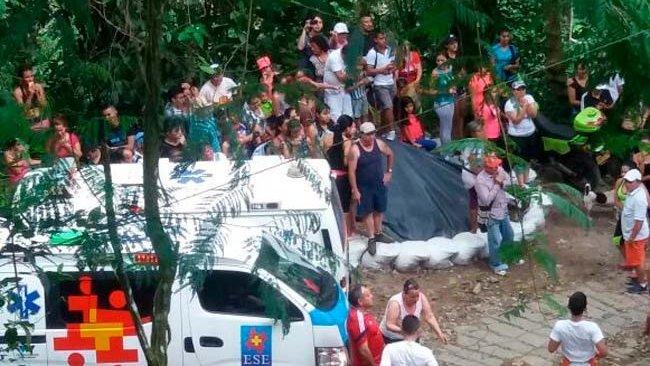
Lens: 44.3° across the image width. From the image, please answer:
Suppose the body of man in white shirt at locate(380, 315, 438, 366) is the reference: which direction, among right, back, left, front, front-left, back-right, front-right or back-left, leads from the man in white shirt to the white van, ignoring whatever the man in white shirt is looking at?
left

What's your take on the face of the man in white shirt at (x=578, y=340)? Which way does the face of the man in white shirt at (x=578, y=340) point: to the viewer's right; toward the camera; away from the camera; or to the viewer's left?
away from the camera

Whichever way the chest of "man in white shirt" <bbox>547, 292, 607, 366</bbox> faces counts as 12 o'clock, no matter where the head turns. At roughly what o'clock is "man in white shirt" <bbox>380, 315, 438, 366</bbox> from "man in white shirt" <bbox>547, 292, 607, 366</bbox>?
"man in white shirt" <bbox>380, 315, 438, 366</bbox> is roughly at 8 o'clock from "man in white shirt" <bbox>547, 292, 607, 366</bbox>.

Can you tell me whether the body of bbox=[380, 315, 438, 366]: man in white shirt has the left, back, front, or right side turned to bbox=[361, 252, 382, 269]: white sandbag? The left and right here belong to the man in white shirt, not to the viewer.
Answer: front

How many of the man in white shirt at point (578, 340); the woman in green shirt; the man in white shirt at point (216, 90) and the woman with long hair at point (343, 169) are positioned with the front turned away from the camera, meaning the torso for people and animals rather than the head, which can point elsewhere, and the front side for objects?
1

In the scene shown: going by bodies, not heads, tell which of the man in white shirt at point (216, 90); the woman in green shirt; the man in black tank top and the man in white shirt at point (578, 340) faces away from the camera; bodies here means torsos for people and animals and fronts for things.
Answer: the man in white shirt at point (578, 340)

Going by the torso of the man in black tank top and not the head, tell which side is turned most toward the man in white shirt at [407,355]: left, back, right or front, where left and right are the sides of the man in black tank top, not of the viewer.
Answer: front

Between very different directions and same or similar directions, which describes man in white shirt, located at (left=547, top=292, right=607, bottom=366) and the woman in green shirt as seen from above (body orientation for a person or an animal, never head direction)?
very different directions

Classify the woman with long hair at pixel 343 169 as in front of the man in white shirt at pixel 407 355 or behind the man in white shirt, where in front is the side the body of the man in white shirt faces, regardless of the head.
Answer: in front

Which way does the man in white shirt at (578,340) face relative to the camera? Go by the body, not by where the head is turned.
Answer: away from the camera

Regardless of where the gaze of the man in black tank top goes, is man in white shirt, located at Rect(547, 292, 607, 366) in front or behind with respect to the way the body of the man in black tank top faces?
in front

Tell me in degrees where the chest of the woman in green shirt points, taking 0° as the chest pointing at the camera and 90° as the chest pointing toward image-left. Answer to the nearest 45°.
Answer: approximately 0°

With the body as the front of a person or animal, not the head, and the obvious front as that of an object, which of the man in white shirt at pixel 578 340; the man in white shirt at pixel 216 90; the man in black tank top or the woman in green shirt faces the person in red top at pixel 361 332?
the man in black tank top

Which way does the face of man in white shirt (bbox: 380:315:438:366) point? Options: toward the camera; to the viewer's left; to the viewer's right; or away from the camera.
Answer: away from the camera
